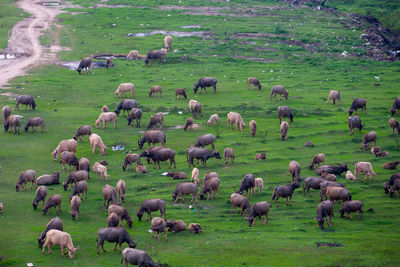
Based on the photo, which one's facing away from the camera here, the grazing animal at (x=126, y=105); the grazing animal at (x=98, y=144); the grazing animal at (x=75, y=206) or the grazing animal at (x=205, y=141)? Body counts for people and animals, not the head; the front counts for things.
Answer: the grazing animal at (x=75, y=206)

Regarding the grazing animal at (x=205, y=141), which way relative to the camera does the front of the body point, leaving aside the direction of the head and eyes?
to the viewer's left

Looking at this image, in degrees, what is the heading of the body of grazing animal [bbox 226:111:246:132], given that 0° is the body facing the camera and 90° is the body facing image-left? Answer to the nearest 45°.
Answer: approximately 315°

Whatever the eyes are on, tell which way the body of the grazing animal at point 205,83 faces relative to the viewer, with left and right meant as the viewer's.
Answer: facing to the left of the viewer

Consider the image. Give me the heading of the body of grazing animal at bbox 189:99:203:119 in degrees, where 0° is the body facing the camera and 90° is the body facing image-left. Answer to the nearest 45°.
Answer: approximately 315°

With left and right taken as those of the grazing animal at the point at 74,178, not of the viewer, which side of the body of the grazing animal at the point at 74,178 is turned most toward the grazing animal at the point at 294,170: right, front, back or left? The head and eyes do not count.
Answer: back

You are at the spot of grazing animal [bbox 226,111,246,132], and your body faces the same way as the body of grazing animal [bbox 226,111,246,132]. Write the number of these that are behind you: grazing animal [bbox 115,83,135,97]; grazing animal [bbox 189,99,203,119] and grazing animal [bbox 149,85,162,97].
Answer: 3

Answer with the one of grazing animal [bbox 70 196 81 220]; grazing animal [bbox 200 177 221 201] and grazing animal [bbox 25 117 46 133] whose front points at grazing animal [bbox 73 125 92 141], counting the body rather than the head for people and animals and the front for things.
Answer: grazing animal [bbox 70 196 81 220]

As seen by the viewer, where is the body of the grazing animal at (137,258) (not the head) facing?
to the viewer's right

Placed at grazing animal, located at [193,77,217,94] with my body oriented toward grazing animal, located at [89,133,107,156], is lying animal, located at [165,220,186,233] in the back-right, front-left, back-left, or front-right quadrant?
front-left

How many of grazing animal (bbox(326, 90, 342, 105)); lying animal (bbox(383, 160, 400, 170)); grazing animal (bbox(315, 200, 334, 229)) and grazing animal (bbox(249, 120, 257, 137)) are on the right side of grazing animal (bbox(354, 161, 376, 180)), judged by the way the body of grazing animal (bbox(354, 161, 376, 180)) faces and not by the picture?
1

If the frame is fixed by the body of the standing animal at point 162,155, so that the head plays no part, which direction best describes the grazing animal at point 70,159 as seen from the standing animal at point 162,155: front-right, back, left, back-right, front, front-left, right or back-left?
front

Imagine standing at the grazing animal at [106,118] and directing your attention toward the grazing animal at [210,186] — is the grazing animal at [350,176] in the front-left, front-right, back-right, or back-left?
front-left

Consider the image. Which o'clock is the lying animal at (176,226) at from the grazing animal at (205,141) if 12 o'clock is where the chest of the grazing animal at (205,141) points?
the lying animal at (176,226) is roughly at 9 o'clock from the grazing animal at (205,141).
